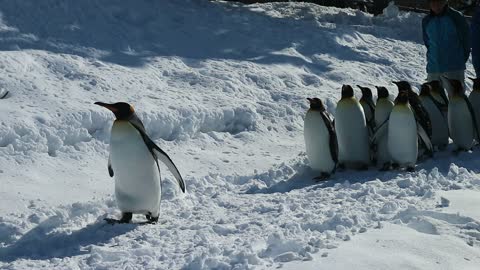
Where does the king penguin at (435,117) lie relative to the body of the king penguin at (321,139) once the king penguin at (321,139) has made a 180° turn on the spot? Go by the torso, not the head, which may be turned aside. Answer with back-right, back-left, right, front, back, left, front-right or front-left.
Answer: front

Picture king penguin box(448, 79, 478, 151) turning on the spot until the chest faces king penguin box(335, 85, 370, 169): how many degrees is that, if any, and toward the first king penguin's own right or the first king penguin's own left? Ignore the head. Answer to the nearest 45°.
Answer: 0° — it already faces it

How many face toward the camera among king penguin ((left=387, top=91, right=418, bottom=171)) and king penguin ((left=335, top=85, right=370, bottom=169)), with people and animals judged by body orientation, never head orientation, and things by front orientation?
2

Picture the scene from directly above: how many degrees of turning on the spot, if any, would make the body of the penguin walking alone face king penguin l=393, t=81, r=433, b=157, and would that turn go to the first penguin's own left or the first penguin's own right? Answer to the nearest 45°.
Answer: approximately 180°

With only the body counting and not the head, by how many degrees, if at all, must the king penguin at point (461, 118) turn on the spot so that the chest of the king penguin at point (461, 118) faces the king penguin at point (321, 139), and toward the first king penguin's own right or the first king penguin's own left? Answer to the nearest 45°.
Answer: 0° — it already faces it

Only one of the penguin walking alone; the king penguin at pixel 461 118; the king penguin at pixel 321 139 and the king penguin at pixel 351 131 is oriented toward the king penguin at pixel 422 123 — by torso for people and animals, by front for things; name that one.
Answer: the king penguin at pixel 461 118

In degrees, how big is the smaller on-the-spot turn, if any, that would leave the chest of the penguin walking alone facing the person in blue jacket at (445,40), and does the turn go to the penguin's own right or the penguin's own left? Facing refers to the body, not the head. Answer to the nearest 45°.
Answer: approximately 180°

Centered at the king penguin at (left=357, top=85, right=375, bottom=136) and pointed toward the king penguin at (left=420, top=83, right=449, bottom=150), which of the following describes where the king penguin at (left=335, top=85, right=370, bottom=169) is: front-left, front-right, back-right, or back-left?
back-right

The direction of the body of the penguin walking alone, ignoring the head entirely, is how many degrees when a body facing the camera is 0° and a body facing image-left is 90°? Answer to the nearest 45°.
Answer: approximately 45°

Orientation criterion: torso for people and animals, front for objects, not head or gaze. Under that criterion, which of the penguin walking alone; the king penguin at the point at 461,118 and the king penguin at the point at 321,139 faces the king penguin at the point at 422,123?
the king penguin at the point at 461,118
